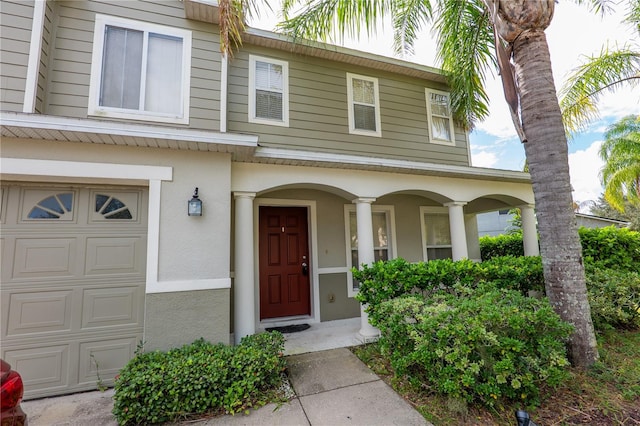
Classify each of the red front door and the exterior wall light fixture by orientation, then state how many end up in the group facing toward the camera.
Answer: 2

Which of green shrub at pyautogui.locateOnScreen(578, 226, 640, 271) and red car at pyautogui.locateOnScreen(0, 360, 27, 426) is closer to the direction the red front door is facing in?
the red car

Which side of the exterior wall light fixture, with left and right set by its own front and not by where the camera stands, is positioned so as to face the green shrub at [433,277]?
left

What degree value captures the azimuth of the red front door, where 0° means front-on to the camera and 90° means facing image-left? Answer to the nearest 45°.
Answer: approximately 0°

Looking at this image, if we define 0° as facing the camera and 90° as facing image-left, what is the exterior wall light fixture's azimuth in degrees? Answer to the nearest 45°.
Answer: approximately 0°

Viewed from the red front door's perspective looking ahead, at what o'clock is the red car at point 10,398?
The red car is roughly at 1 o'clock from the red front door.

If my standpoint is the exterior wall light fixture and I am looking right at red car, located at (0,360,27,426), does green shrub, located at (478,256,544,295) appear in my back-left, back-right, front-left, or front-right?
back-left

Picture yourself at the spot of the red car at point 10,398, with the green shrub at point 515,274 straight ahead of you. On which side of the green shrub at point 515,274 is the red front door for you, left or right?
left

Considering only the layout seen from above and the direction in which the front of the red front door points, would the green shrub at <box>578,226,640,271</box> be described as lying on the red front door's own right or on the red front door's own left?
on the red front door's own left

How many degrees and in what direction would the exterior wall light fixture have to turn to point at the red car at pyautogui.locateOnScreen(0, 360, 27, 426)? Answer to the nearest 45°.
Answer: approximately 45° to its right

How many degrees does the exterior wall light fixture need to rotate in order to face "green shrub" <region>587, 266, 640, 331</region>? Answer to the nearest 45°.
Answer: approximately 90° to its left
